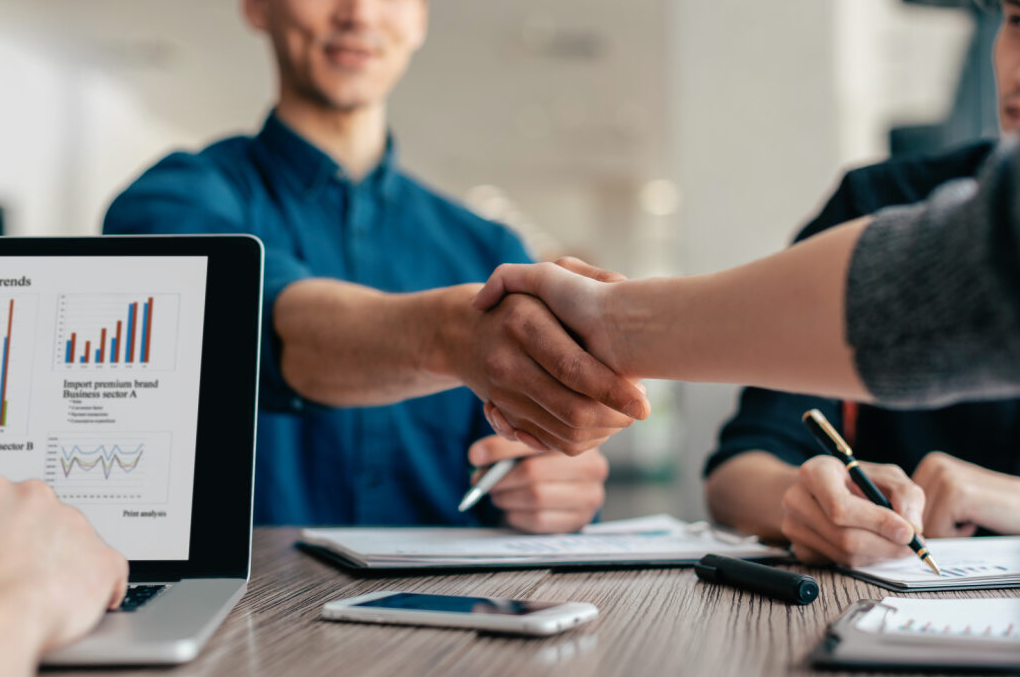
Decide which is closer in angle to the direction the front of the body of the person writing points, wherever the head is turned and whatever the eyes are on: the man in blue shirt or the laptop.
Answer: the laptop

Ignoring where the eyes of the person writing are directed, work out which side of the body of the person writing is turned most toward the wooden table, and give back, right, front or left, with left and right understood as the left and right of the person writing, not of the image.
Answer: front

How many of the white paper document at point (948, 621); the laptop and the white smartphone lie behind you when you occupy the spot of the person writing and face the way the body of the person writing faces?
0

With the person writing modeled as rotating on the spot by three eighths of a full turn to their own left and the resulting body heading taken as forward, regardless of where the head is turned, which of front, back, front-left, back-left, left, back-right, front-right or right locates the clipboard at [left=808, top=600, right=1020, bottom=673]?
back-right

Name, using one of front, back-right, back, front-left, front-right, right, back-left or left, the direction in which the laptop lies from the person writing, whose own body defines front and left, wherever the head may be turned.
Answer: front-right

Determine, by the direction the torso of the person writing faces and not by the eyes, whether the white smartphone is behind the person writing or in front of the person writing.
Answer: in front

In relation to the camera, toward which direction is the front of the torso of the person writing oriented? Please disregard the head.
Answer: toward the camera

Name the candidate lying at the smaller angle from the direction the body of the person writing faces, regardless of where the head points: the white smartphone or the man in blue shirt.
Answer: the white smartphone

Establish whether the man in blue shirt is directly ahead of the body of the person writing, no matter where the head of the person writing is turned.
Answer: no

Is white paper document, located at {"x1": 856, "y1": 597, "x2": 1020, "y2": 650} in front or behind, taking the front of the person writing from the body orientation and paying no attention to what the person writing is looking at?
in front
